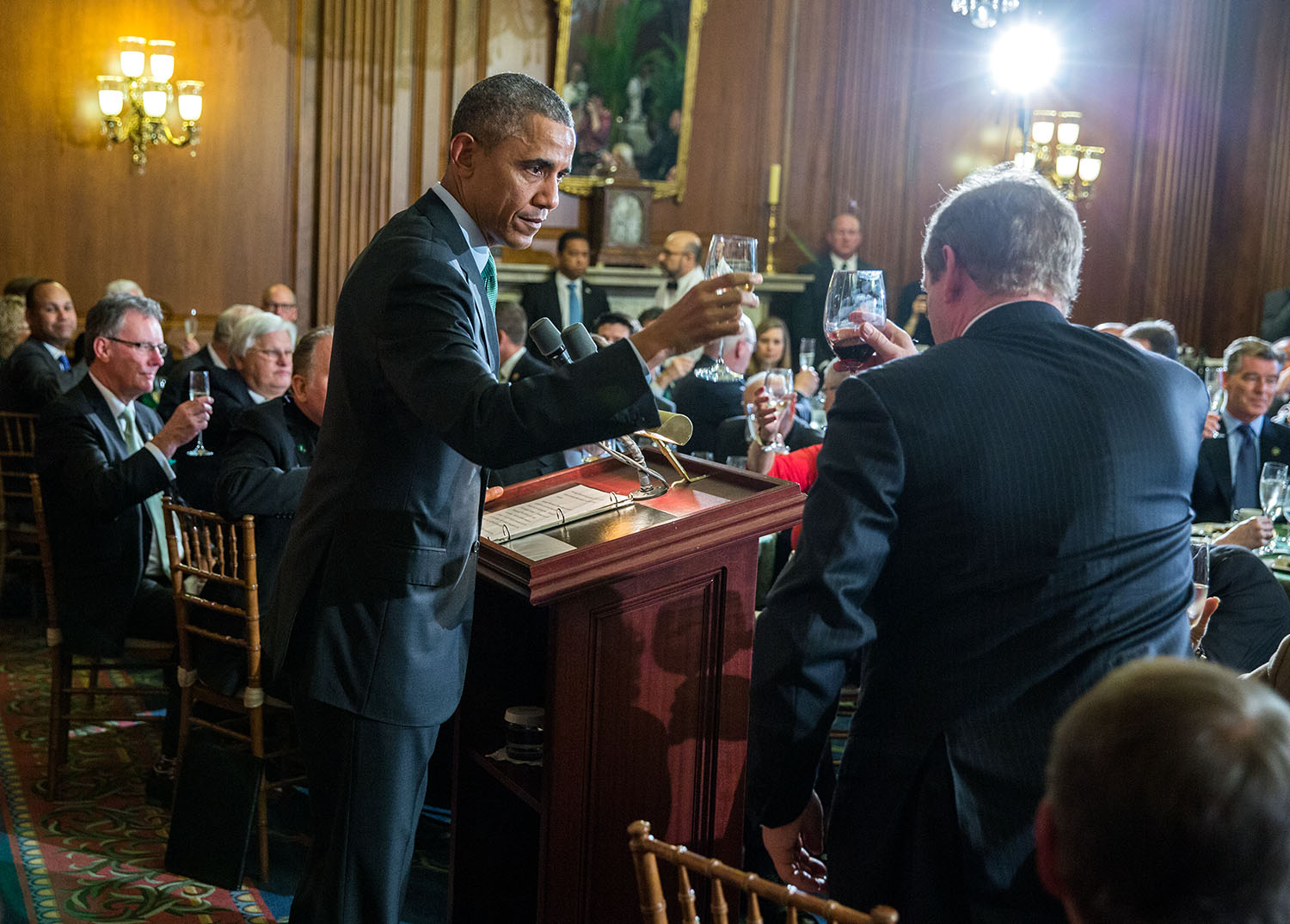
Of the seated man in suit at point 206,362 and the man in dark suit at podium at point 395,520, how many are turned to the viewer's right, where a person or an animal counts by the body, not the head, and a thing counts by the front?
2

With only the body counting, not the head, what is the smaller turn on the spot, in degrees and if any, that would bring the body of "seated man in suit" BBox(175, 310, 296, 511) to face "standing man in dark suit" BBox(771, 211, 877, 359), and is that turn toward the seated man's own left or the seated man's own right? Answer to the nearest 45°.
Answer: approximately 90° to the seated man's own left

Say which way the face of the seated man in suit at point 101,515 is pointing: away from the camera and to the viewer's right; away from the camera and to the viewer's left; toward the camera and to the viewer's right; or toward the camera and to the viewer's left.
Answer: toward the camera and to the viewer's right

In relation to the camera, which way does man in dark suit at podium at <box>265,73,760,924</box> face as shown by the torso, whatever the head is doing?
to the viewer's right

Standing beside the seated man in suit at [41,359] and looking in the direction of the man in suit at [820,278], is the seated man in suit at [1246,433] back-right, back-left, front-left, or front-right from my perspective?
front-right

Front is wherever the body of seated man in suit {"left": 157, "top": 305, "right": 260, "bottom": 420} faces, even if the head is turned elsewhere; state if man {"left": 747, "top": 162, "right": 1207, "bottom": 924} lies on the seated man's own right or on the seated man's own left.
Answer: on the seated man's own right

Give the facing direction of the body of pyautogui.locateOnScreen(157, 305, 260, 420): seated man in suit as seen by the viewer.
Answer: to the viewer's right

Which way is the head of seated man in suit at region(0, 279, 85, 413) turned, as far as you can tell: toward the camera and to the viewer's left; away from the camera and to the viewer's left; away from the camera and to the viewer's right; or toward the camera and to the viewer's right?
toward the camera and to the viewer's right

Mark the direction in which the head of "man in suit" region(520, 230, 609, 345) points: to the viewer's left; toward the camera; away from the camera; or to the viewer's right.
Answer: toward the camera

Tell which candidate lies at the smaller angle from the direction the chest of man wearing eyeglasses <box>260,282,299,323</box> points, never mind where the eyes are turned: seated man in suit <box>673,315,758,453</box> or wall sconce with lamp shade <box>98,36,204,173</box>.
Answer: the seated man in suit

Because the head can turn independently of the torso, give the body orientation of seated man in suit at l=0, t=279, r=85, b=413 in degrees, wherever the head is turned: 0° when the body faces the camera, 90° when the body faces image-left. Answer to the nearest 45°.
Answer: approximately 315°
